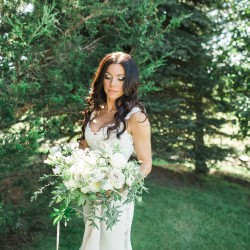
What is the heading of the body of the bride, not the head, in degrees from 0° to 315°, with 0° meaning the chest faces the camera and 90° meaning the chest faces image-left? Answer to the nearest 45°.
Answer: approximately 45°

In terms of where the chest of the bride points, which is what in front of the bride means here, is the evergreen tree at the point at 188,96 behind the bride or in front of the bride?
behind
